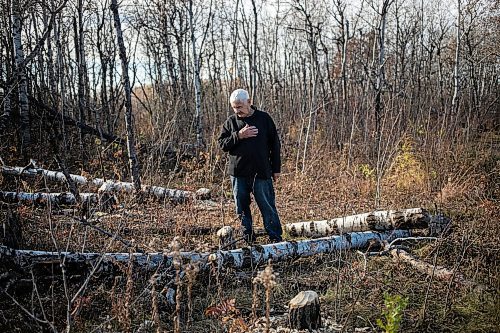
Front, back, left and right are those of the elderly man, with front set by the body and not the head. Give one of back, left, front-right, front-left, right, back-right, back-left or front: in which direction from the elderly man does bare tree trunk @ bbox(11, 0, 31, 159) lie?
back-right

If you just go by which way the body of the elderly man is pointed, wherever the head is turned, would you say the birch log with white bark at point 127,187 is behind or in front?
behind

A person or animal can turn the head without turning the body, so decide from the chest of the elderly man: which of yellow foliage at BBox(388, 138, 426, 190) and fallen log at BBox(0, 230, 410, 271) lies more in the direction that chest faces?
the fallen log

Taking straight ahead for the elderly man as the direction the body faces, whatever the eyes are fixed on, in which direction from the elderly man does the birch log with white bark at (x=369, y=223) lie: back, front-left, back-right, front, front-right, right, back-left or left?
left

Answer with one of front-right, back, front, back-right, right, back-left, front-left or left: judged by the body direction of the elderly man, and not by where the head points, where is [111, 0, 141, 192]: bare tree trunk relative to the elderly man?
back-right

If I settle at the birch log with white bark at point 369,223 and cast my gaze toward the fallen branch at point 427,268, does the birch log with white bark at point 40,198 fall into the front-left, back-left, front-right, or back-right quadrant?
back-right

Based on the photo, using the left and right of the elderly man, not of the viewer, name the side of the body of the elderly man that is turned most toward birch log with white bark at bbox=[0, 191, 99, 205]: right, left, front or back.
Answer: right

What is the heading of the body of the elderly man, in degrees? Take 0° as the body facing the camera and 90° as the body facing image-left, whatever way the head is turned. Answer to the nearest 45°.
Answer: approximately 0°

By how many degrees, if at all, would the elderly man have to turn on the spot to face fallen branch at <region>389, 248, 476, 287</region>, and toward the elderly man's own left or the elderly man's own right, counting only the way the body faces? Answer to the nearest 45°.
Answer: approximately 45° to the elderly man's own left

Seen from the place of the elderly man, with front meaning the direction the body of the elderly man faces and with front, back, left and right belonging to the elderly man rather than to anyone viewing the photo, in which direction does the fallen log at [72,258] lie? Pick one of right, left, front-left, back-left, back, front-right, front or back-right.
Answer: front-right
